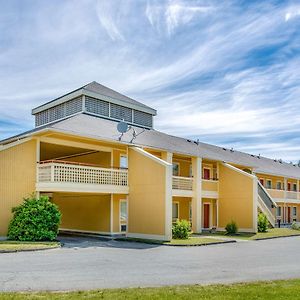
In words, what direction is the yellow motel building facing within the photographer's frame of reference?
facing the viewer and to the right of the viewer
